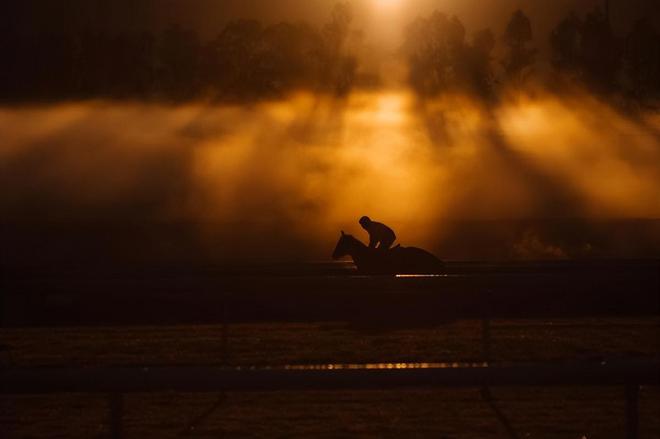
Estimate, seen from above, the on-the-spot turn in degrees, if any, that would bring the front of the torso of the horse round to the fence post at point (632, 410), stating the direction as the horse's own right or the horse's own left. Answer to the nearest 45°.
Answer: approximately 90° to the horse's own left

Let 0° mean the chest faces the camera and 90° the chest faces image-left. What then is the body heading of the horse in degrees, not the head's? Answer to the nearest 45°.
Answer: approximately 90°

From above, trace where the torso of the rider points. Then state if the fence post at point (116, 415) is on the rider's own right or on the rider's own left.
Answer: on the rider's own left

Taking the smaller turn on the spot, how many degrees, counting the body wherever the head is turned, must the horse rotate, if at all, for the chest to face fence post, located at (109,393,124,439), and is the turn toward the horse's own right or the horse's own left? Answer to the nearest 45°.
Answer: approximately 90° to the horse's own left

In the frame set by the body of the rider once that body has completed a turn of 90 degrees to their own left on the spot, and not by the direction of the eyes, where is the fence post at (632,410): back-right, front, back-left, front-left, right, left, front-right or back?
front

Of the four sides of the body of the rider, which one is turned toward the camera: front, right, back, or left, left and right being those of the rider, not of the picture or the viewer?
left
